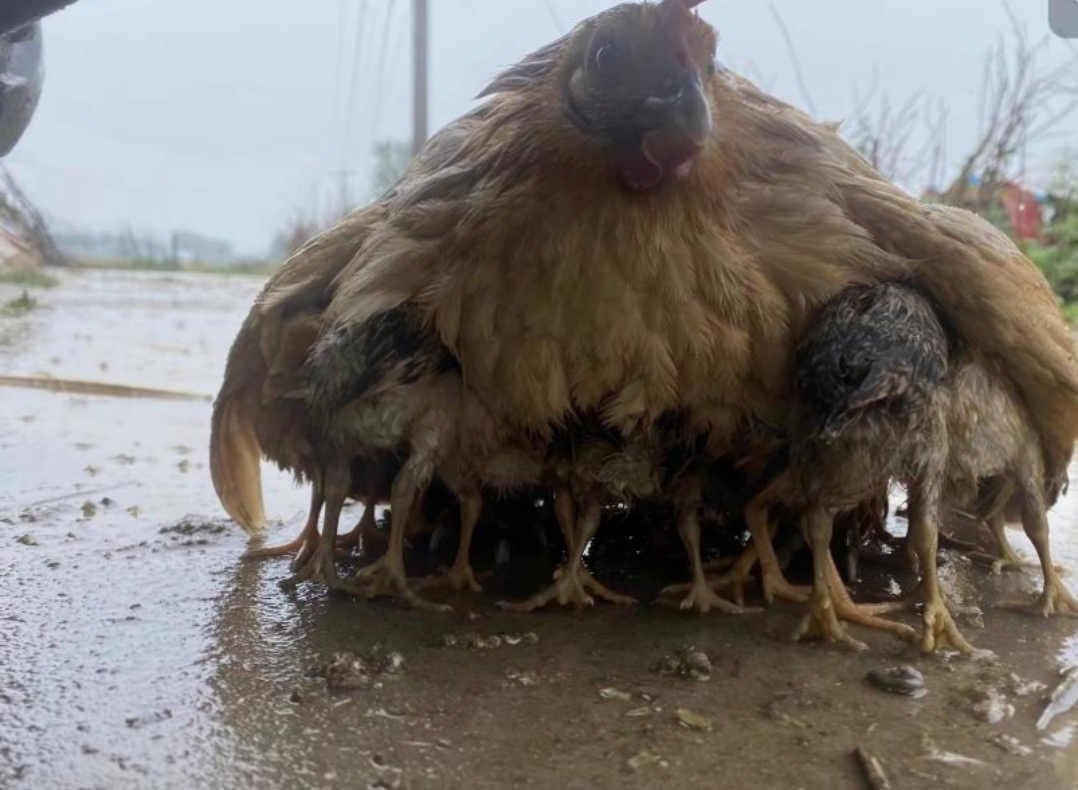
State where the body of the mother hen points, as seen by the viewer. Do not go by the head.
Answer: toward the camera

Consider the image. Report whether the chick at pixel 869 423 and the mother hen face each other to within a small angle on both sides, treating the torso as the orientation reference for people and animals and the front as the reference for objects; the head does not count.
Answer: no

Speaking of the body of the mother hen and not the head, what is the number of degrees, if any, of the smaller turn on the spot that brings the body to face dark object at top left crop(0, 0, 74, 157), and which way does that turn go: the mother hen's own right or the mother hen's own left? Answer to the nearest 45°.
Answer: approximately 45° to the mother hen's own right

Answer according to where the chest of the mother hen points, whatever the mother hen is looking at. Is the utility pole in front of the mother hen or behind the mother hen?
behind

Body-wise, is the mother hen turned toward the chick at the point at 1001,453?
no

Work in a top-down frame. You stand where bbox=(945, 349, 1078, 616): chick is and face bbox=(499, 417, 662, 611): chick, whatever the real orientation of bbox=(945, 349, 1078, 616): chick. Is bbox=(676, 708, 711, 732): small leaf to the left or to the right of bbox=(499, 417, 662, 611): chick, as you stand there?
left

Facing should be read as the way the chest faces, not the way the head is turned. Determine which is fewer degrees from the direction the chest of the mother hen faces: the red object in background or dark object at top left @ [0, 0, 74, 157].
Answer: the dark object at top left
